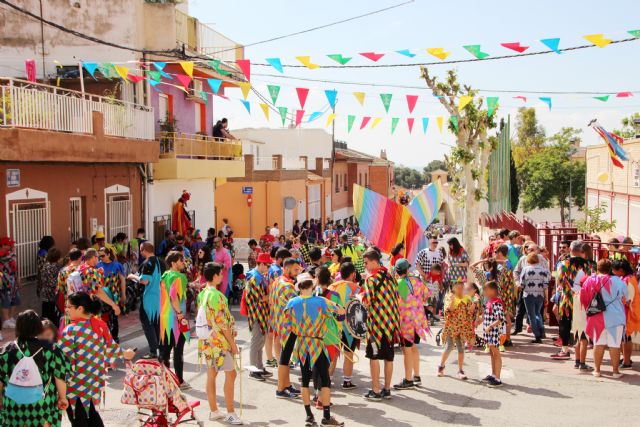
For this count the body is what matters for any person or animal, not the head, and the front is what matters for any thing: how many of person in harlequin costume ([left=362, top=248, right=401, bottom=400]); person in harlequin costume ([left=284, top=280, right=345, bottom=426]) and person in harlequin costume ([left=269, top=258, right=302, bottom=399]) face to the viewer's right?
1

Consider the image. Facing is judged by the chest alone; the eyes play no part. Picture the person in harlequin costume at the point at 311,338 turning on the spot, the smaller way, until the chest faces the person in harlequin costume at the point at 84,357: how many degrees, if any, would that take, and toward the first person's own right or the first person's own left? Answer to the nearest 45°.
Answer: approximately 135° to the first person's own left

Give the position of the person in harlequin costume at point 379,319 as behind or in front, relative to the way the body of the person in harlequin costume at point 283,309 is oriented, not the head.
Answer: in front

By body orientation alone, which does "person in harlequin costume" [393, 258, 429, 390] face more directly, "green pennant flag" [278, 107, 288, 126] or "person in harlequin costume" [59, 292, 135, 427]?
the green pennant flag

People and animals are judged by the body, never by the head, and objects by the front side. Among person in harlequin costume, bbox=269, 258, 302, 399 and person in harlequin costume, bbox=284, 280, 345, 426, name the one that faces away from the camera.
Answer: person in harlequin costume, bbox=284, 280, 345, 426

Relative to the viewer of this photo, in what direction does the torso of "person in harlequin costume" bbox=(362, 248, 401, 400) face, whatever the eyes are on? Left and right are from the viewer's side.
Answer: facing away from the viewer and to the left of the viewer

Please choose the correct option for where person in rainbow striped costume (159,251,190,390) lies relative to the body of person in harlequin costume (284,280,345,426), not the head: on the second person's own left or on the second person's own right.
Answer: on the second person's own left

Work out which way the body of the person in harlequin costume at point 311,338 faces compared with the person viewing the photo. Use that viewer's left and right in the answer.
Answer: facing away from the viewer

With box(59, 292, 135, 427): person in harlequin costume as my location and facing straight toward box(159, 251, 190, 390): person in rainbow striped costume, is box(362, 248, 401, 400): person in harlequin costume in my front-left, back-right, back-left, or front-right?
front-right

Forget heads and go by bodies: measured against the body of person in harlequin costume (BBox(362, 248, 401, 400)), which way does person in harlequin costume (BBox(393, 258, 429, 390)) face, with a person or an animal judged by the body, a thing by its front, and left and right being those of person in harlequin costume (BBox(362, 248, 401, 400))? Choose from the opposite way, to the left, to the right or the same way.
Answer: the same way

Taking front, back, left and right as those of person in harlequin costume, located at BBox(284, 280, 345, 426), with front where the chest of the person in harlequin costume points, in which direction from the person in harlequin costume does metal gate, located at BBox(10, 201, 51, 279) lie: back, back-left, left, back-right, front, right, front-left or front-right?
front-left

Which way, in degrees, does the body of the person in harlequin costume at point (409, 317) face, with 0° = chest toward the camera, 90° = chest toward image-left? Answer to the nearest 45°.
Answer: approximately 135°

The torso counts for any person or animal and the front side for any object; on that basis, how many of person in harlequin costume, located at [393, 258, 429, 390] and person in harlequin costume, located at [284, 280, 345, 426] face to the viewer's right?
0
